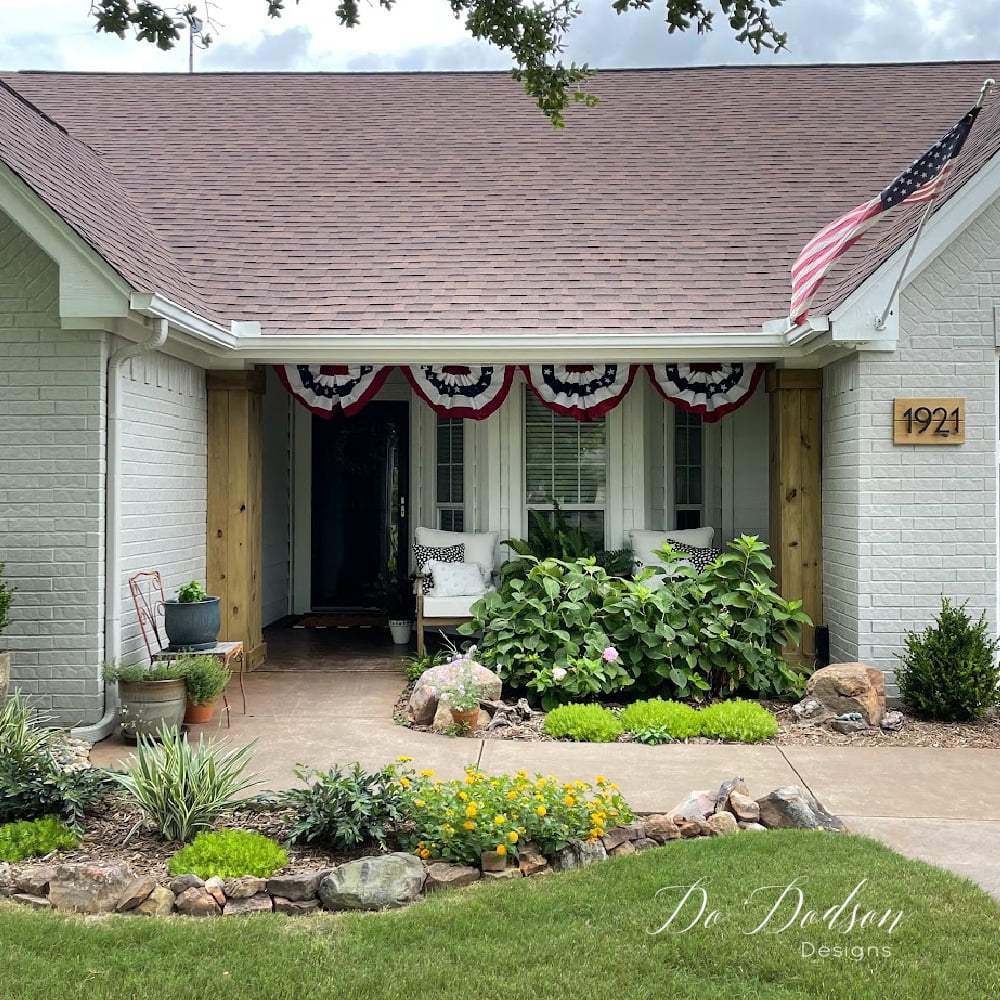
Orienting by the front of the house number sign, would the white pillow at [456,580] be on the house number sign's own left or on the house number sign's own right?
on the house number sign's own right

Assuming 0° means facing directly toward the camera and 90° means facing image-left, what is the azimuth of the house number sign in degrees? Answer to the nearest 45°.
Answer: approximately 0°

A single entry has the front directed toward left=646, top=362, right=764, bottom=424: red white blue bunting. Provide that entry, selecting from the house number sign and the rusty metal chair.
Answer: the rusty metal chair

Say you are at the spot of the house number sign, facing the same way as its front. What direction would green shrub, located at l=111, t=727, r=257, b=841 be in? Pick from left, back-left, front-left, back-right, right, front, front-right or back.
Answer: front-right

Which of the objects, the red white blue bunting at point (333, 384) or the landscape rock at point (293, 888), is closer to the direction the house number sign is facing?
the landscape rock

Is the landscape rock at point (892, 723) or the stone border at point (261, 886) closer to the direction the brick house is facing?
the stone border

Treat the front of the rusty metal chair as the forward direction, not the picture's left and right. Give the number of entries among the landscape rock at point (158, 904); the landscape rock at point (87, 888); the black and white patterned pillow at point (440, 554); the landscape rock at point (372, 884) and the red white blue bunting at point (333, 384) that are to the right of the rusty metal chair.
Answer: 3

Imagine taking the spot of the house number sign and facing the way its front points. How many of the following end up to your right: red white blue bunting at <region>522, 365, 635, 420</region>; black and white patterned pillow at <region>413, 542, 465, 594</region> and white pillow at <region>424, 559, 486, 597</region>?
3

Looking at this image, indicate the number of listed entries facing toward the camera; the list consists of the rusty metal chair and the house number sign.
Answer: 1

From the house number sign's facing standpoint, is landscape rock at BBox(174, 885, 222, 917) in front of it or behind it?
in front

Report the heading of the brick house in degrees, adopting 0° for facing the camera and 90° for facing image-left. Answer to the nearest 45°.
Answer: approximately 0°

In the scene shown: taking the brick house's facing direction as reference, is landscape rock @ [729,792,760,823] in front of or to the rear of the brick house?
in front

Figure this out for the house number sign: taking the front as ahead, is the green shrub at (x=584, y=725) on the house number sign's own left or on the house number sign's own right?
on the house number sign's own right

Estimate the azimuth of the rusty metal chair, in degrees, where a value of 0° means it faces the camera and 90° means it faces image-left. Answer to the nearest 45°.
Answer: approximately 270°
